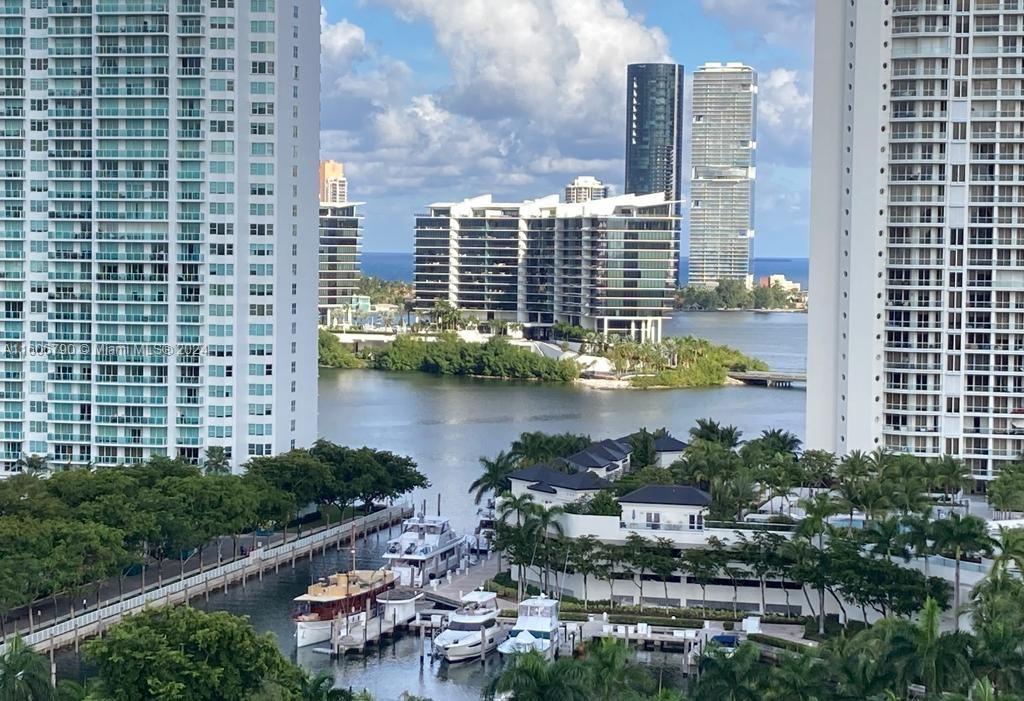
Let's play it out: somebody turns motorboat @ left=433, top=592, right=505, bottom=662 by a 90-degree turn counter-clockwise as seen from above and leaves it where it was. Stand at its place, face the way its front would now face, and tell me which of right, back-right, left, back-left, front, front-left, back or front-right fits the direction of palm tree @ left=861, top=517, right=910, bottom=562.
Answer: front-left

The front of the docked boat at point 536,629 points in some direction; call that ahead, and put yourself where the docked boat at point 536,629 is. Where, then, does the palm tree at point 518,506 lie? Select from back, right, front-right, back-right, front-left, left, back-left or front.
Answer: back-right

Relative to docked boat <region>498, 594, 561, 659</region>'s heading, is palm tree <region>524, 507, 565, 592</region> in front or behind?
behind

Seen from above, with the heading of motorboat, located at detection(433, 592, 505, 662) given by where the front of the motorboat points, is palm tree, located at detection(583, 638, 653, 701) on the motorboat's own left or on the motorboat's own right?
on the motorboat's own left

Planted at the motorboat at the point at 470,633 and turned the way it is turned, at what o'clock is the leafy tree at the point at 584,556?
The leafy tree is roughly at 6 o'clock from the motorboat.

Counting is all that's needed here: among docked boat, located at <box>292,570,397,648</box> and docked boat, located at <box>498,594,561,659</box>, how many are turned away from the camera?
0

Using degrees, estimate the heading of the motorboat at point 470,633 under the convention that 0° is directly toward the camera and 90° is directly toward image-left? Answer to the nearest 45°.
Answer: approximately 45°
